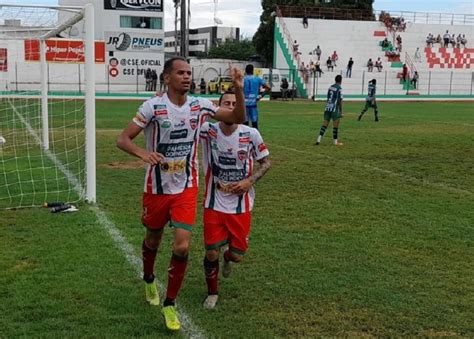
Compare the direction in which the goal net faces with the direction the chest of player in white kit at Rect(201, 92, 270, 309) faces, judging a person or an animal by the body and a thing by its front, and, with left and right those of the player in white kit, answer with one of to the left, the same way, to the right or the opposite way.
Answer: to the left

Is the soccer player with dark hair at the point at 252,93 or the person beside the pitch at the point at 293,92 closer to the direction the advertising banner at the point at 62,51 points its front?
the soccer player with dark hair

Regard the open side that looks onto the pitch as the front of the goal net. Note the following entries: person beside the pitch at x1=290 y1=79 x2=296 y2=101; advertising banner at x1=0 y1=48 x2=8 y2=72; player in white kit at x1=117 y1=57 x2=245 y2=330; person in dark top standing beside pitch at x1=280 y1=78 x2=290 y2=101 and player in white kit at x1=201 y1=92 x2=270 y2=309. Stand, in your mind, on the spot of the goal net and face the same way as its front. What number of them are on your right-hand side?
2

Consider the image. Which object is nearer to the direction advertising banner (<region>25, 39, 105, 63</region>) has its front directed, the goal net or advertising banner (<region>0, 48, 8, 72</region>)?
the goal net

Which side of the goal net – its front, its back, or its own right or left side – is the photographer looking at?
right

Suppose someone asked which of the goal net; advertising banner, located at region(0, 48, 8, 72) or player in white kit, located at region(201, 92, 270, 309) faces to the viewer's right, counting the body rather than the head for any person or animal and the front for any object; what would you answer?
the goal net

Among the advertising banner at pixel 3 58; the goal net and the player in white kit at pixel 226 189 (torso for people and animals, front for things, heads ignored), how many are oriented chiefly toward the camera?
2

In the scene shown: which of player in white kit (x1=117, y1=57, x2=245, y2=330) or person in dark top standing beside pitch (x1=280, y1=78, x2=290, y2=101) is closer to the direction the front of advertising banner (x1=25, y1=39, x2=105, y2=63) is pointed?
the player in white kit

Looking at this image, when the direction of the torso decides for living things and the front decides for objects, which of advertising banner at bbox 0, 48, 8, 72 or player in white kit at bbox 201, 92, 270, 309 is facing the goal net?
the advertising banner

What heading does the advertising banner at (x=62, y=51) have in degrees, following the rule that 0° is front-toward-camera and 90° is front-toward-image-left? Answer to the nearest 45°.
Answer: approximately 0°

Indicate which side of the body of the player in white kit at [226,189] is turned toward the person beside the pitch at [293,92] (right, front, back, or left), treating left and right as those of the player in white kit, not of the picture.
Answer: back

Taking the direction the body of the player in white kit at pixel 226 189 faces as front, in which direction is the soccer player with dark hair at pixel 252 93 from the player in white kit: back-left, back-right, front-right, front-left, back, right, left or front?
back

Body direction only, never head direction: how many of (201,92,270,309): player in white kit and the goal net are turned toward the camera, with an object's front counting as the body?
1
